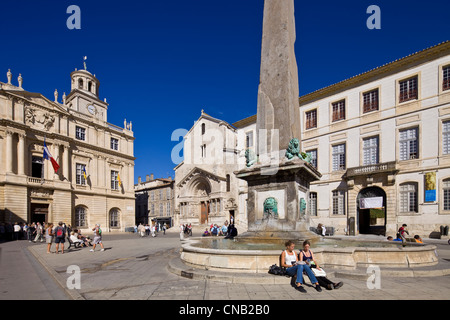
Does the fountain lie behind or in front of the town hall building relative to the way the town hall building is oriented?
in front

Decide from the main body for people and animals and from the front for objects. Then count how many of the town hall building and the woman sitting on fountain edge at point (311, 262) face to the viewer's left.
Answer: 0

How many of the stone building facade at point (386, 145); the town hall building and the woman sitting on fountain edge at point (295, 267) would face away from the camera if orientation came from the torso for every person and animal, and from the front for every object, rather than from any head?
0

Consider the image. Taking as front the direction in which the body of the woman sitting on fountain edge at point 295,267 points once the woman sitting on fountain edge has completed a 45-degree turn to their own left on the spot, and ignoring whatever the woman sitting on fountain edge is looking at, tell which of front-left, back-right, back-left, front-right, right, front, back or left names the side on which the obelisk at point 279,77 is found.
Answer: left

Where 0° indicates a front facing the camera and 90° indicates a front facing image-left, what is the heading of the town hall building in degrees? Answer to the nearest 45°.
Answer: approximately 315°

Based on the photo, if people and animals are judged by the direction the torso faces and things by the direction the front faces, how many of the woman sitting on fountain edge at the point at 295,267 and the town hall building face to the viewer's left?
0

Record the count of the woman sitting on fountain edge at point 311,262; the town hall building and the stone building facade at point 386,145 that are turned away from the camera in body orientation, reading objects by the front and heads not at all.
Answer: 0

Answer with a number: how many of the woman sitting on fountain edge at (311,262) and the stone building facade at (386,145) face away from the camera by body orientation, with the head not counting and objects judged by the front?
0
